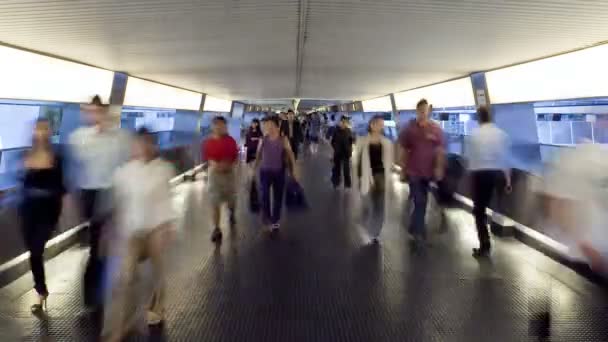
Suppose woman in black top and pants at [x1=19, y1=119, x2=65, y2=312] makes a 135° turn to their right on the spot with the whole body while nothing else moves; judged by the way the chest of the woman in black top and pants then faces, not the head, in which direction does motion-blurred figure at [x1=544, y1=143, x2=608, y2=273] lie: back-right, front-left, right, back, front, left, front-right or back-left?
back

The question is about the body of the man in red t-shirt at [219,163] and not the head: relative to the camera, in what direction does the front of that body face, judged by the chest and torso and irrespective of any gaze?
toward the camera

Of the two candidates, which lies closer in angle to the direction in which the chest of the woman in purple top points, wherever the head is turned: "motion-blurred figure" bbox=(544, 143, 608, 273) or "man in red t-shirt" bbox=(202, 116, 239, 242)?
the motion-blurred figure

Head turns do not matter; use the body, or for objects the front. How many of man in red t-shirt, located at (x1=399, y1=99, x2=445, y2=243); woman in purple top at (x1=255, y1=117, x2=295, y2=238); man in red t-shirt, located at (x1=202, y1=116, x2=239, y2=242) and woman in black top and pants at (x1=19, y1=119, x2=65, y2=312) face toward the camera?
4

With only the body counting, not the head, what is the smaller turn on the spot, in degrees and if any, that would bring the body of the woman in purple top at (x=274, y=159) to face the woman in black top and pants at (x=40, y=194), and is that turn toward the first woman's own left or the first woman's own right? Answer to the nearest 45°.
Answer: approximately 45° to the first woman's own right

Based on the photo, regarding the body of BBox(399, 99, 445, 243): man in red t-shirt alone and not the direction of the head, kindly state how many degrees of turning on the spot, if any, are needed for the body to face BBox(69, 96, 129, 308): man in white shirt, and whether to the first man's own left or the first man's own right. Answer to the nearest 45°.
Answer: approximately 45° to the first man's own right

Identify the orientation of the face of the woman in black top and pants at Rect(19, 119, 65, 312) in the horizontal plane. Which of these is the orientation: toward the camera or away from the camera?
toward the camera

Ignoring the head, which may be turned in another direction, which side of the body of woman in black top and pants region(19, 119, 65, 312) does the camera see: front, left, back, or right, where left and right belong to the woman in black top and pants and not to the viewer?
front

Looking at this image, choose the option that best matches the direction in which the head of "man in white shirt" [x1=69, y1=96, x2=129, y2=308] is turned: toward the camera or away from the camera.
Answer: toward the camera

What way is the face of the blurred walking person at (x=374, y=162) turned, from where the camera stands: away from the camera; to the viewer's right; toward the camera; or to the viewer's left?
toward the camera

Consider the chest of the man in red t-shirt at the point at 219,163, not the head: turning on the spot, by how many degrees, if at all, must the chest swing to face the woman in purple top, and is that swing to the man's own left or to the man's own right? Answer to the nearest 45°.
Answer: approximately 90° to the man's own left

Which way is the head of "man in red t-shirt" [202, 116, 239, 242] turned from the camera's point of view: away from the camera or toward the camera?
toward the camera

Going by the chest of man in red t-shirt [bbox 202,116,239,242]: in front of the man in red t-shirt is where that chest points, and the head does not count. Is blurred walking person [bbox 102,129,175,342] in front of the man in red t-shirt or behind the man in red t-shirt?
in front
